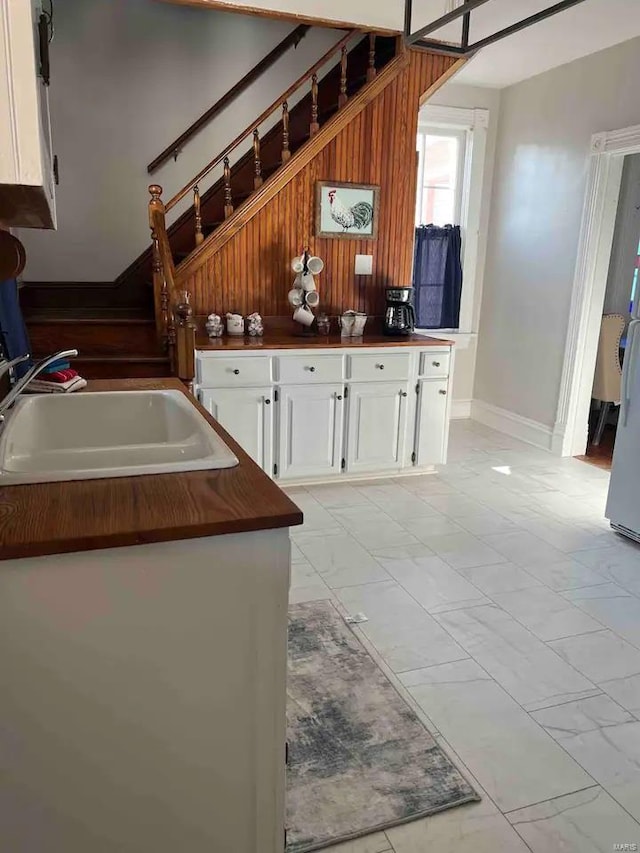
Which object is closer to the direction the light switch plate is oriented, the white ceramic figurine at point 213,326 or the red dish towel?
the red dish towel

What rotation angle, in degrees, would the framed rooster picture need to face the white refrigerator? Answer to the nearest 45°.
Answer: approximately 45° to its left

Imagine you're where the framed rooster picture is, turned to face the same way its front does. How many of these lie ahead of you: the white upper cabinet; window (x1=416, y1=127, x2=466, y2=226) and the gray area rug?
2

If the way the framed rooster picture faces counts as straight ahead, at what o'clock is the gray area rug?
The gray area rug is roughly at 12 o'clock from the framed rooster picture.

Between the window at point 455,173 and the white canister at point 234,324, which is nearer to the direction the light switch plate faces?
the white canister

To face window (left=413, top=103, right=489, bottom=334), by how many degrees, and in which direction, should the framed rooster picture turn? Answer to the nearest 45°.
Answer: approximately 135° to its left

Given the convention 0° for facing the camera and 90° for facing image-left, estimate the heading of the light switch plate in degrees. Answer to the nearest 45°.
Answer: approximately 0°
